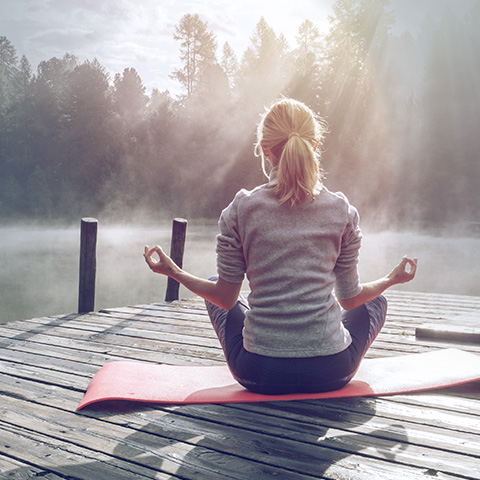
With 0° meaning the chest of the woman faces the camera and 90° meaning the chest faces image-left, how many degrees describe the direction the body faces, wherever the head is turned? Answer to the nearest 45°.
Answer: approximately 180°

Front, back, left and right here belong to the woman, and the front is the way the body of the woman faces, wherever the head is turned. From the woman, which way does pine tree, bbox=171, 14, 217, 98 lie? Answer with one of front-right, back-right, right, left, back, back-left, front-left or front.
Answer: front

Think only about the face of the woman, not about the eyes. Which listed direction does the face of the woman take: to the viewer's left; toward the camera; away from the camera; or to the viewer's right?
away from the camera

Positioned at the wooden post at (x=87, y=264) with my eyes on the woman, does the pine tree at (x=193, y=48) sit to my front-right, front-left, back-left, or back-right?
back-left

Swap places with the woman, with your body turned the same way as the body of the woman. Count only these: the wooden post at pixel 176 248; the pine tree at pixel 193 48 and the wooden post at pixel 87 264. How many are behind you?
0

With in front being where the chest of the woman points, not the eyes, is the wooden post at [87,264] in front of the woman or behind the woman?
in front

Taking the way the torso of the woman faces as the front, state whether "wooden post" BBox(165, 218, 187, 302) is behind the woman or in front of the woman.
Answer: in front
